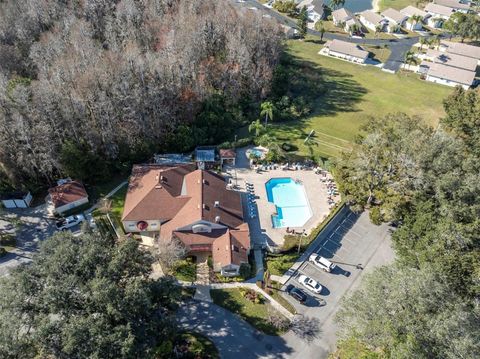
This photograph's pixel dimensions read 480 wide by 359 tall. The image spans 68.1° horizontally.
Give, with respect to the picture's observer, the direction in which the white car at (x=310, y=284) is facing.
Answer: facing away from the viewer and to the left of the viewer

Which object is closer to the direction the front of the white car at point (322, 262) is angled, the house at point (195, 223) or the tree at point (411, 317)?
the house

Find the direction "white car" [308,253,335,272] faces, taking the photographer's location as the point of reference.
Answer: facing away from the viewer and to the left of the viewer

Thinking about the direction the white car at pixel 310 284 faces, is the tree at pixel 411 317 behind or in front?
behind

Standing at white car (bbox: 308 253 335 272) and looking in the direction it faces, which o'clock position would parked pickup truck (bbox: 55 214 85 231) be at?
The parked pickup truck is roughly at 10 o'clock from the white car.

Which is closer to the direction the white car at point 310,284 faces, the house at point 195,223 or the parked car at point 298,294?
the house

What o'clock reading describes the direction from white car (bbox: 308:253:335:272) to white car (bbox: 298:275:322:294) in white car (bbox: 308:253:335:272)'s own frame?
white car (bbox: 298:275:322:294) is roughly at 8 o'clock from white car (bbox: 308:253:335:272).

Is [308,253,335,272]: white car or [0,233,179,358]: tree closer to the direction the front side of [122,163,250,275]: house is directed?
the tree

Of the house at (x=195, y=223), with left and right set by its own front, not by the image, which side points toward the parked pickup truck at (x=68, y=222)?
right

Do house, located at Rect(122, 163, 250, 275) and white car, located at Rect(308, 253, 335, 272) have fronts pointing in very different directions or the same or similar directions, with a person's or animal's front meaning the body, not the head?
very different directions
